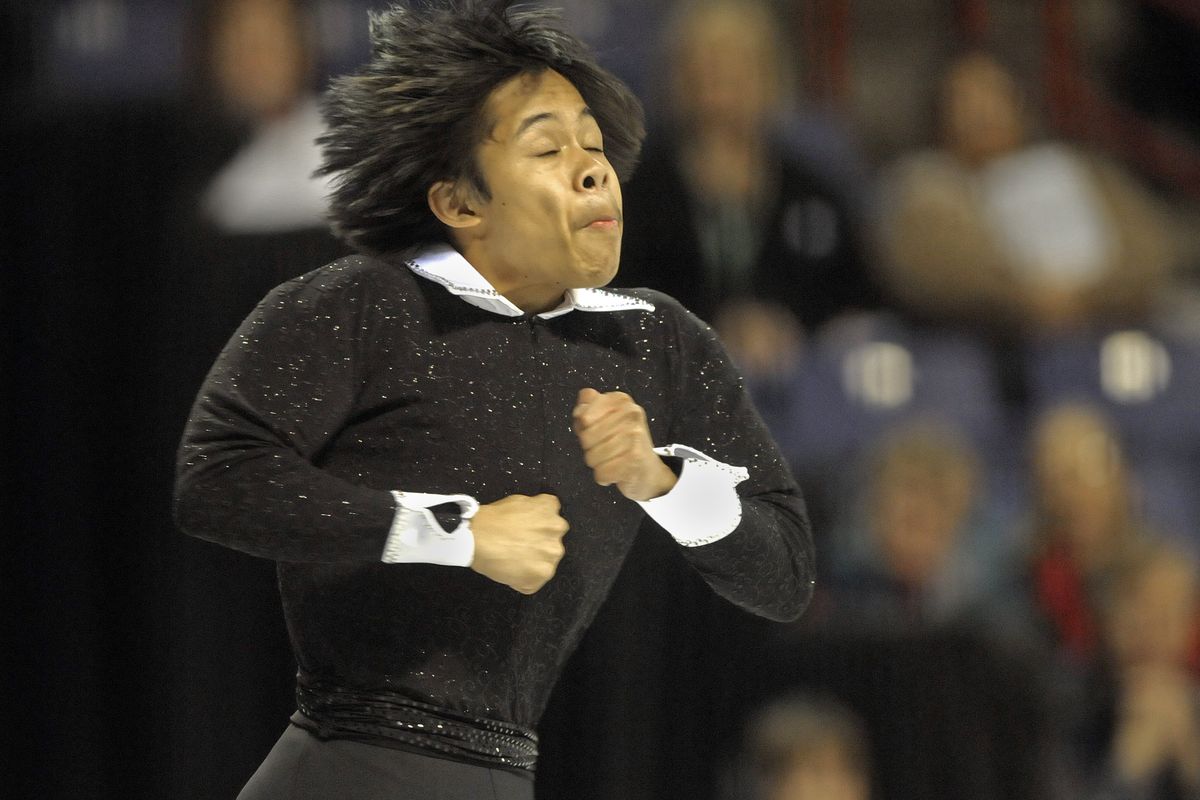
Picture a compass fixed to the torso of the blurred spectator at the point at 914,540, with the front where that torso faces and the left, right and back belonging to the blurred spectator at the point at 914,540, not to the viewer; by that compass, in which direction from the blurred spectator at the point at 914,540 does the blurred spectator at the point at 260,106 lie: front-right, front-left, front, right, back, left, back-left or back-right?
right

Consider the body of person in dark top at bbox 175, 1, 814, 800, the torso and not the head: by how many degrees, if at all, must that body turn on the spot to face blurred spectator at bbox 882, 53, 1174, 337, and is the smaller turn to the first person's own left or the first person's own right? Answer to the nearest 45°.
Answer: approximately 90° to the first person's own left

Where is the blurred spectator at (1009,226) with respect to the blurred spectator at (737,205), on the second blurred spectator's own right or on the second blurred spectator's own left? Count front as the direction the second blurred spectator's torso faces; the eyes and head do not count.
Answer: on the second blurred spectator's own left

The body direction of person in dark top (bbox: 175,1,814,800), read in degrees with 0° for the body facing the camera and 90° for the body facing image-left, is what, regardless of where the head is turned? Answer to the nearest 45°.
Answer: approximately 315°

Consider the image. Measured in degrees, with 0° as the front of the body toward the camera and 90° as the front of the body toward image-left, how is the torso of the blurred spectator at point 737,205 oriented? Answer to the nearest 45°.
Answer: approximately 0°

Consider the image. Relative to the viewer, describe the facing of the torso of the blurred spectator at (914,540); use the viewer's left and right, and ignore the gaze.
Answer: facing the viewer

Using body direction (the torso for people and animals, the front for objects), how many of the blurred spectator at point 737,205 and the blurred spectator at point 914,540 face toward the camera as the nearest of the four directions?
2
